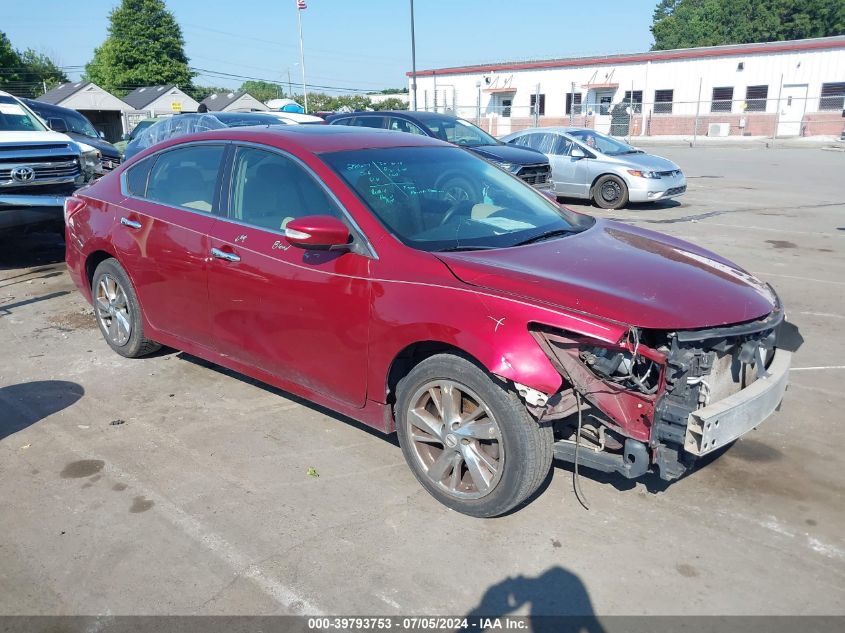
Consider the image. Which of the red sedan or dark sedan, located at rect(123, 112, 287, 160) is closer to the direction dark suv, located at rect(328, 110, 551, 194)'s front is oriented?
the red sedan

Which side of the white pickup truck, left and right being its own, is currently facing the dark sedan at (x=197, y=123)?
left

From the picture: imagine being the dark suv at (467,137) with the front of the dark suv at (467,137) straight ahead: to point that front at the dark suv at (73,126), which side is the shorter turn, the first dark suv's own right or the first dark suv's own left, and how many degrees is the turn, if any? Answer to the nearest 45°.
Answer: approximately 135° to the first dark suv's own right

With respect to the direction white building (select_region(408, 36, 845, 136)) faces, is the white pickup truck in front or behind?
in front

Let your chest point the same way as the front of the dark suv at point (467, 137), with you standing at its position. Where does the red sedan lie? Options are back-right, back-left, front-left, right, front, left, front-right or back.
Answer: front-right

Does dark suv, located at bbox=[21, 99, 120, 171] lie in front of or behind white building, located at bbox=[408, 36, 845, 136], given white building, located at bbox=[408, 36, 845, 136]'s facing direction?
in front

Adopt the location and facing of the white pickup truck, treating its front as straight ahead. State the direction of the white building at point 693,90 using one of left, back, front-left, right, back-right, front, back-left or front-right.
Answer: left

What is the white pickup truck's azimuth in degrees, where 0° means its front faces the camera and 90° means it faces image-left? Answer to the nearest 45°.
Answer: approximately 315°

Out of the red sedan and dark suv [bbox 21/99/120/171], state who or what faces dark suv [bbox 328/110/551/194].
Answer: dark suv [bbox 21/99/120/171]

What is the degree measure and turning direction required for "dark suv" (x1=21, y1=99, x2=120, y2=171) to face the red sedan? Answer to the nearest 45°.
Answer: approximately 45° to its right

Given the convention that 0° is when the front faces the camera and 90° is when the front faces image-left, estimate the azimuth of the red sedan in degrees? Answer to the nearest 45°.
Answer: approximately 315°

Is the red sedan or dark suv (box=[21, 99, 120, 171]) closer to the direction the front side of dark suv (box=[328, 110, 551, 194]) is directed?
the red sedan

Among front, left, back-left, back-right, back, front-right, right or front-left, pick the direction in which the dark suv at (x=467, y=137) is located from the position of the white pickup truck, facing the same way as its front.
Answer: front-left

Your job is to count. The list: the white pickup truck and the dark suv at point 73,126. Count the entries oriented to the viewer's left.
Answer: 0

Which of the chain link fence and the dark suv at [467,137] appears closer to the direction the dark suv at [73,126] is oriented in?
the dark suv at [467,137]
